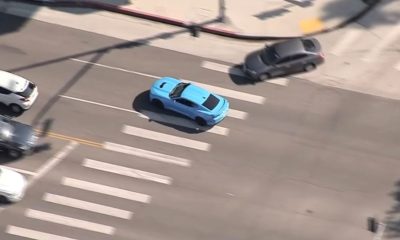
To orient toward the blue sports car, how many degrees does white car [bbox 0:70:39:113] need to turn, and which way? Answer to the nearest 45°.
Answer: approximately 135° to its right

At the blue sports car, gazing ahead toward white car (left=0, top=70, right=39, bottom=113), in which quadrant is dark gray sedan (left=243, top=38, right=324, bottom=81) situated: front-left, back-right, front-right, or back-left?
back-right

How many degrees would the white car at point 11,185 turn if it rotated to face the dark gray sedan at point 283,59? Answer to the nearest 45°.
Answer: approximately 45° to its left

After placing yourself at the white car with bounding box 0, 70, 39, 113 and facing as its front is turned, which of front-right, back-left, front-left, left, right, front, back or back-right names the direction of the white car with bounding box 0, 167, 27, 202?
back-left

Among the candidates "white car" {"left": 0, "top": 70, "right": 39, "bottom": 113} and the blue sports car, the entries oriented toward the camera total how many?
0

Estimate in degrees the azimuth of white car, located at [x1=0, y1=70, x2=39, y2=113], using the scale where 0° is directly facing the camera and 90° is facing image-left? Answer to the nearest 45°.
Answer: approximately 135°

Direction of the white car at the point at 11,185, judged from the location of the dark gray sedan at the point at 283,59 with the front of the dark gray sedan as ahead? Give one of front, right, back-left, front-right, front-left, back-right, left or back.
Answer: front

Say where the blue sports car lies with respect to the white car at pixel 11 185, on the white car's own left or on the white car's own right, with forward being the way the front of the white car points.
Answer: on the white car's own left

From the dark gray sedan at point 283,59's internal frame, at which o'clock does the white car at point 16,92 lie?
The white car is roughly at 1 o'clock from the dark gray sedan.

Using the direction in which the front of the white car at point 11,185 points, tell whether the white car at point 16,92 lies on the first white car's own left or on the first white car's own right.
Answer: on the first white car's own left

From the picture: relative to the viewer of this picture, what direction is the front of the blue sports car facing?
facing away from the viewer and to the left of the viewer

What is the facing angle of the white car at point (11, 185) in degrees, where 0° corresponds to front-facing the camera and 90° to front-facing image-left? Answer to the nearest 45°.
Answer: approximately 315°

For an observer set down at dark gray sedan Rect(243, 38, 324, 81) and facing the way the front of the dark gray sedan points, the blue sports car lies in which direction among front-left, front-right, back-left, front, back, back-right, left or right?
front
